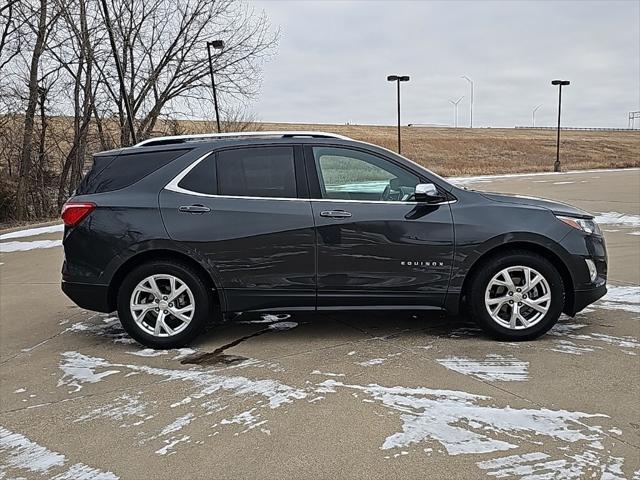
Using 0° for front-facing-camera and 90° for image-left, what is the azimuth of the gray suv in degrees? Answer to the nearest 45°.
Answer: approximately 270°

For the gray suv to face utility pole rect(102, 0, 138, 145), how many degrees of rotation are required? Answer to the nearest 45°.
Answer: approximately 135° to its left
